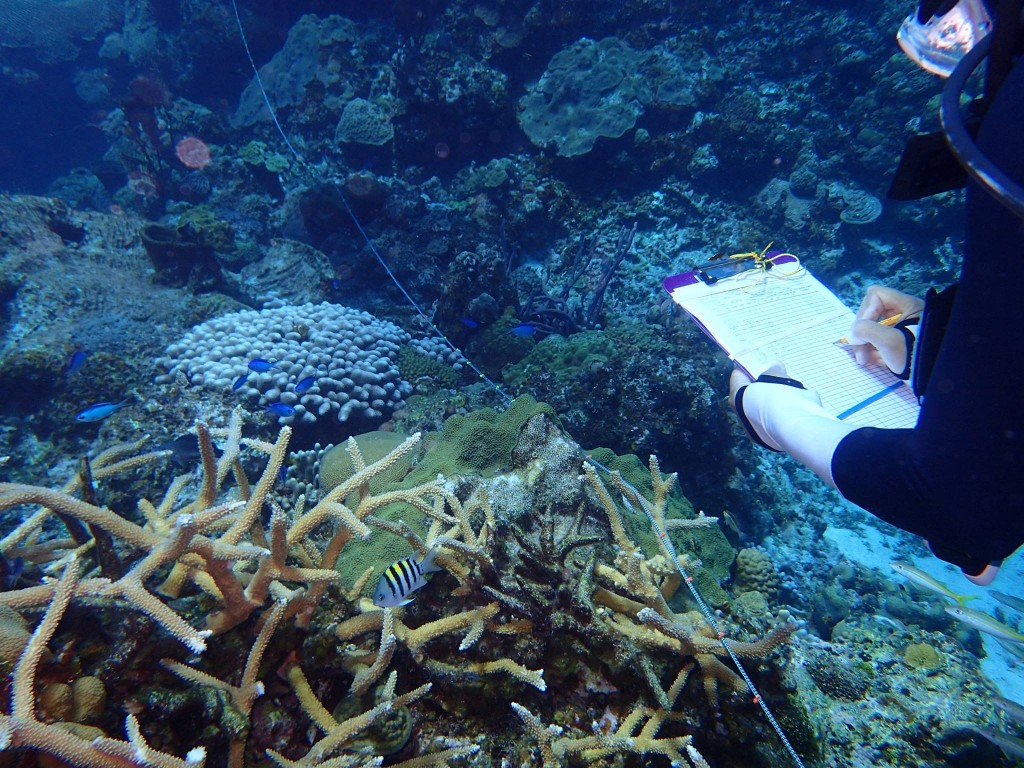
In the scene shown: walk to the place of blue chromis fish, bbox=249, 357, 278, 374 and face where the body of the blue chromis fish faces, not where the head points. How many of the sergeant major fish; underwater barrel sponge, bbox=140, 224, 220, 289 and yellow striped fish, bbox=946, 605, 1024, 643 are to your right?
1

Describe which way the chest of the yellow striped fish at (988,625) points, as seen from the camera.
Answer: to the viewer's left

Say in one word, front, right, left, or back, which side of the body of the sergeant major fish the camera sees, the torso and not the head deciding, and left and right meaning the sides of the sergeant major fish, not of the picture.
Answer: left

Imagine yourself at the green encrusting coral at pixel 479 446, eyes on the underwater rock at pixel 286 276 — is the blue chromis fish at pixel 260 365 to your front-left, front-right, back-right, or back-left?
front-left

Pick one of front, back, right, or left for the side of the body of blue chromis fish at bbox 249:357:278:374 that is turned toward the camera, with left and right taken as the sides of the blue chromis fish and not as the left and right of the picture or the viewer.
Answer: left

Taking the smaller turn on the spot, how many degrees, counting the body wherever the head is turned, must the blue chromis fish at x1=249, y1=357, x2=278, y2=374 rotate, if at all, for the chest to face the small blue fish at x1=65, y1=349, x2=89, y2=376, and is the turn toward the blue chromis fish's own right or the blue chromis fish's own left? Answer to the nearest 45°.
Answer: approximately 45° to the blue chromis fish's own right
